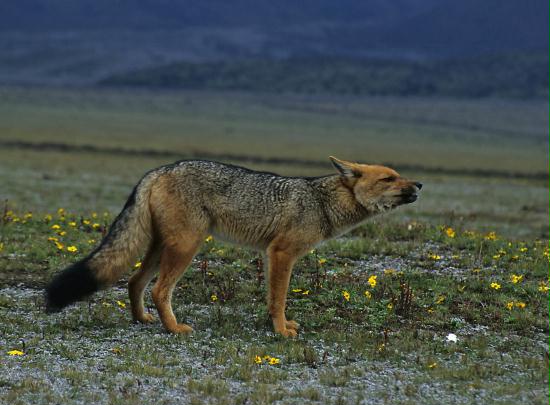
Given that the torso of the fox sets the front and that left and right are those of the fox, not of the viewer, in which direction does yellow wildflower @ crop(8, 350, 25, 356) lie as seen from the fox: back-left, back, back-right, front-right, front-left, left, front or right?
back-right

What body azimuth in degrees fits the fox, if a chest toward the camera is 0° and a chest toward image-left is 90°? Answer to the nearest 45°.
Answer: approximately 270°

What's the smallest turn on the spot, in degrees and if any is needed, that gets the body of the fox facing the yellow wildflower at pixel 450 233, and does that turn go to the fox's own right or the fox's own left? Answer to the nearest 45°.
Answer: approximately 45° to the fox's own left

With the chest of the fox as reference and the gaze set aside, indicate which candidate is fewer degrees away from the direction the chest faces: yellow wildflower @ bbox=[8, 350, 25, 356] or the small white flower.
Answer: the small white flower

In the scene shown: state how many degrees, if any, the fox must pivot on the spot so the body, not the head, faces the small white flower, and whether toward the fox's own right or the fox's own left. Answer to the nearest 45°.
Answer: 0° — it already faces it

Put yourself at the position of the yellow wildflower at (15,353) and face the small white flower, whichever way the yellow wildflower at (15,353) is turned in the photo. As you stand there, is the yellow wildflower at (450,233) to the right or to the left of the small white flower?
left

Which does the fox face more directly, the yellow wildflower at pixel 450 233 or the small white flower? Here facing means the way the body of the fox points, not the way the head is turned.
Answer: the small white flower
